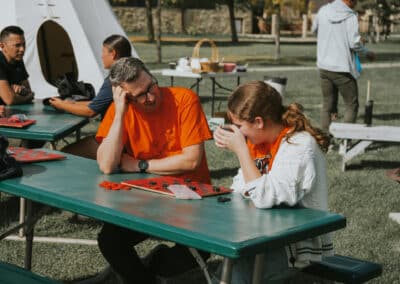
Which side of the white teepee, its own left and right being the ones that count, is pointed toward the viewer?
front

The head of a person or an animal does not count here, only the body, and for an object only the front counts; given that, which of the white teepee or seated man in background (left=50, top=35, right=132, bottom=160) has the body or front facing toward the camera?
the white teepee

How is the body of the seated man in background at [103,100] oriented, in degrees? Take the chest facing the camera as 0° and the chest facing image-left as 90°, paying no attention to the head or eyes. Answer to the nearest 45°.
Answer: approximately 90°

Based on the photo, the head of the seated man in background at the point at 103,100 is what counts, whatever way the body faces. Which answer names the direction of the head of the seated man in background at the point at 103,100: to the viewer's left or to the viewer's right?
to the viewer's left

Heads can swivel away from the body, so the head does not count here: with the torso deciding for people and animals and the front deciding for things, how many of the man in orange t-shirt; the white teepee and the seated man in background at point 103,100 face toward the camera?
2

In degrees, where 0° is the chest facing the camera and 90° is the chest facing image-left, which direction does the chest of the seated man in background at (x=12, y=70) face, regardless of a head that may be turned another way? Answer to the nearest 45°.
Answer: approximately 315°

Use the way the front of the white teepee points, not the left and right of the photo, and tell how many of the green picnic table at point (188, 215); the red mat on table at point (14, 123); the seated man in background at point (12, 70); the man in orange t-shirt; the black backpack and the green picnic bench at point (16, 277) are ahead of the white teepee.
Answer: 6

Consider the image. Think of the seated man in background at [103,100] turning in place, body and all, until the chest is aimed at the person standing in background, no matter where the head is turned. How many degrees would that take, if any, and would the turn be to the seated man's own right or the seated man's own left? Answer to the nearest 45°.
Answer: approximately 135° to the seated man's own right

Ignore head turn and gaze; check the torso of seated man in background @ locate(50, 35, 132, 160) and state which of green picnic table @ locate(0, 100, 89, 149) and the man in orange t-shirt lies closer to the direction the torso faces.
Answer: the green picnic table

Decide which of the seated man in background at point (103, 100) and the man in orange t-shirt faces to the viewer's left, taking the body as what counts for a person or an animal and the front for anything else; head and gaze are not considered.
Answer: the seated man in background

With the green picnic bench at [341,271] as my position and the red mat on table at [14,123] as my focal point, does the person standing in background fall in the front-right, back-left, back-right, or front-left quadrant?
front-right

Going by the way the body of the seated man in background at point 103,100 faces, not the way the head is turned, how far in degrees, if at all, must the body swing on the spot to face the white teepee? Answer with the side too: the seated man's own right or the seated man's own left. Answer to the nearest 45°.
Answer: approximately 90° to the seated man's own right

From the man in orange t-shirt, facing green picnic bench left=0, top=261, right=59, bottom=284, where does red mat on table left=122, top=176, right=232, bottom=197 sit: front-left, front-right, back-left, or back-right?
front-left

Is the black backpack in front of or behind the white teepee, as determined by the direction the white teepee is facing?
in front

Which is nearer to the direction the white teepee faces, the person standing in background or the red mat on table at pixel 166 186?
the red mat on table

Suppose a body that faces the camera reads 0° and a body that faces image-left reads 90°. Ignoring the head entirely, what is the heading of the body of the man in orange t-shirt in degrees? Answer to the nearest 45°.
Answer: approximately 0°

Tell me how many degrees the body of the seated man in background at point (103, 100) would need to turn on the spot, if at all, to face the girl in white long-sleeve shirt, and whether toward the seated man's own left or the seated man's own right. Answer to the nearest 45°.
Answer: approximately 90° to the seated man's own left
